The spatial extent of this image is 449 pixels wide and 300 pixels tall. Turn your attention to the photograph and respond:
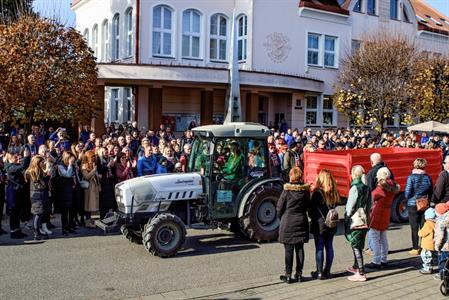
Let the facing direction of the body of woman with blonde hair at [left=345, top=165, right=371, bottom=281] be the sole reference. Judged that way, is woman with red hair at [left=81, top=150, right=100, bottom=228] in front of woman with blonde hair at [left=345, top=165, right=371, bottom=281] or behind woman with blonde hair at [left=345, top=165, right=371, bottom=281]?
in front

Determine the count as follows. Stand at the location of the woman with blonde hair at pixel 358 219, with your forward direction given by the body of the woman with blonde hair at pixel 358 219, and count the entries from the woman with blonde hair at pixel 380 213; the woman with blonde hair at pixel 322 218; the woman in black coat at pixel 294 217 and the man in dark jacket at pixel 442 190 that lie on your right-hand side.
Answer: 2

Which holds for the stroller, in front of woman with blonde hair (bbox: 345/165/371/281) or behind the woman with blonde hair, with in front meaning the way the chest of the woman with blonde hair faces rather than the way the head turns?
behind

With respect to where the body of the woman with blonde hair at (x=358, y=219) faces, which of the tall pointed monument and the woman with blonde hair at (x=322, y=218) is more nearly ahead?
the tall pointed monument

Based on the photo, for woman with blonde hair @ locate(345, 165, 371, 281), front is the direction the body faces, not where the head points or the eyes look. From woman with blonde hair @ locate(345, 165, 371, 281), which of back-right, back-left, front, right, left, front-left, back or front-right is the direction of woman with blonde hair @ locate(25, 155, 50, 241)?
front-left

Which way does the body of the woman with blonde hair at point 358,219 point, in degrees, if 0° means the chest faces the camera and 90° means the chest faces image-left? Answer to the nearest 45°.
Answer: approximately 135°

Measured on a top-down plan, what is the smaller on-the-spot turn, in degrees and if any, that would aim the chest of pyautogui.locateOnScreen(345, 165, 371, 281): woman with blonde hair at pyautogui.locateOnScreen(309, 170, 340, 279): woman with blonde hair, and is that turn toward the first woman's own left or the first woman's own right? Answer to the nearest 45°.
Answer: approximately 45° to the first woman's own left

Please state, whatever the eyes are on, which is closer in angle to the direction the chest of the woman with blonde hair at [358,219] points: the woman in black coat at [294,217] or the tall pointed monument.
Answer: the tall pointed monument

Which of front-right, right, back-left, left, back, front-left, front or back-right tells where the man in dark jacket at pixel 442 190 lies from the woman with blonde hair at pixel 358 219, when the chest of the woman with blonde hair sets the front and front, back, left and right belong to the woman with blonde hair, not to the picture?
right
